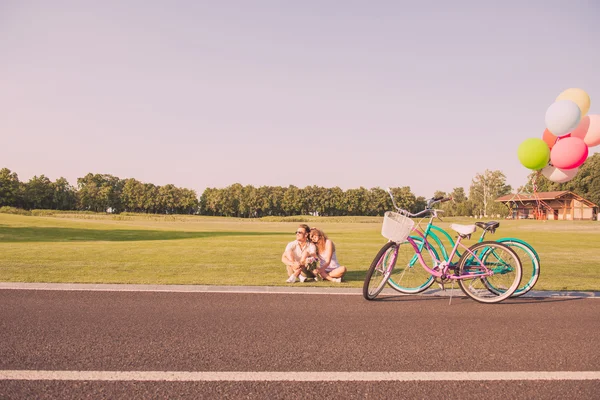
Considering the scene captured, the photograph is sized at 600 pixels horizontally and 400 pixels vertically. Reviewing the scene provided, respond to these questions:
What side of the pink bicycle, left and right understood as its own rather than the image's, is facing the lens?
left

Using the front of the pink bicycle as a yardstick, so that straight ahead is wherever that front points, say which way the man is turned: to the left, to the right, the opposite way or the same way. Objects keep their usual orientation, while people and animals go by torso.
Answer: to the left

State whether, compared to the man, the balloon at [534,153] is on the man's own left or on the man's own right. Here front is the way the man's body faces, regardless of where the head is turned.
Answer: on the man's own left

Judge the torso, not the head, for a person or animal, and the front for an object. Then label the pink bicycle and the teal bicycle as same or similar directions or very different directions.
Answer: same or similar directions

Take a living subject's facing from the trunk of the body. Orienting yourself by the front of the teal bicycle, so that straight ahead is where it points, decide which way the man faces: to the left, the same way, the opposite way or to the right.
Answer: to the left

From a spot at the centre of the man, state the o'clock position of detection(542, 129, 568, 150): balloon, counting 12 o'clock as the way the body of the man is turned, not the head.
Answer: The balloon is roughly at 9 o'clock from the man.

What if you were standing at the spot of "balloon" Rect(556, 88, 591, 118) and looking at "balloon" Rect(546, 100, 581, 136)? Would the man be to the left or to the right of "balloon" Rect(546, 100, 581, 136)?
right

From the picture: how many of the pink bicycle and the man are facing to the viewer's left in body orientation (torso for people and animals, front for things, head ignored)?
1

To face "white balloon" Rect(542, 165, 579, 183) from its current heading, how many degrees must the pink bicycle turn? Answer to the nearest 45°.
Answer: approximately 135° to its right

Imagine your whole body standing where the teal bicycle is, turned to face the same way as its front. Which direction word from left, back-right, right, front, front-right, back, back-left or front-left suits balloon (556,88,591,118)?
back-right

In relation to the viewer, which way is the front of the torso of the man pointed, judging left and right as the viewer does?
facing the viewer

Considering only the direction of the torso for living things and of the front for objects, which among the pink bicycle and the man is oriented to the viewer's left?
the pink bicycle

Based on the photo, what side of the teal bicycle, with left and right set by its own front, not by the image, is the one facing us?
left

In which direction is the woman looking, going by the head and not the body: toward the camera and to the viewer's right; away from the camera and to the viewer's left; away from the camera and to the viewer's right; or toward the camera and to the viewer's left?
toward the camera and to the viewer's left

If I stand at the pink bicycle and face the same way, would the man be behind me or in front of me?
in front

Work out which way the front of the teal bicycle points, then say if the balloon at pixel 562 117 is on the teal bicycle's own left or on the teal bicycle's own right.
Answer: on the teal bicycle's own right

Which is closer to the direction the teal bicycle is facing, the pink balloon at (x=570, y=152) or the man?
the man

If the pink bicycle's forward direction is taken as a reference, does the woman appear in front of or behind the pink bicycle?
in front

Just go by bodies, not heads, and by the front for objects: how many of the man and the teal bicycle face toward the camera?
1
